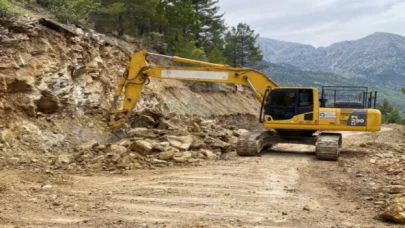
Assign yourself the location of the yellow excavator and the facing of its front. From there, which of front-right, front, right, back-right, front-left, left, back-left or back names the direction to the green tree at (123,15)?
front-right

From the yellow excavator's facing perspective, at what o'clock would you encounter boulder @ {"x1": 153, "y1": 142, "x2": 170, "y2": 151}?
The boulder is roughly at 11 o'clock from the yellow excavator.

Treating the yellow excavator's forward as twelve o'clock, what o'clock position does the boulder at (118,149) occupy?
The boulder is roughly at 11 o'clock from the yellow excavator.

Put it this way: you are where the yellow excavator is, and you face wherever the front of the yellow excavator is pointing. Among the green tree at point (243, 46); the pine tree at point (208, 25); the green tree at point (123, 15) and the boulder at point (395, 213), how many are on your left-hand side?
1

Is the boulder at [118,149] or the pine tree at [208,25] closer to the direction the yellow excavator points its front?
the boulder

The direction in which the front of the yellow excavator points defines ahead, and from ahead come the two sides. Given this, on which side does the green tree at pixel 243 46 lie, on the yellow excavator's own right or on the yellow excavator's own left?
on the yellow excavator's own right

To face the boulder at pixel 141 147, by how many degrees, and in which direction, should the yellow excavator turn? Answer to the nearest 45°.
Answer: approximately 45° to its left

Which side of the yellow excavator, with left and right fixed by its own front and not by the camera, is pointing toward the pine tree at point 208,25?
right

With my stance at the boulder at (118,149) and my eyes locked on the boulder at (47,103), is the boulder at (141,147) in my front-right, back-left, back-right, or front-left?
back-right

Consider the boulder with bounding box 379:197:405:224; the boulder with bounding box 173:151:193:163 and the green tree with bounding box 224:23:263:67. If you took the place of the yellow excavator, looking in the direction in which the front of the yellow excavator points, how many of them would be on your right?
1

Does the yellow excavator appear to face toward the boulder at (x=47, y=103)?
yes

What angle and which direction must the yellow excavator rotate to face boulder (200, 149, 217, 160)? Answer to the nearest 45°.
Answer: approximately 45° to its left

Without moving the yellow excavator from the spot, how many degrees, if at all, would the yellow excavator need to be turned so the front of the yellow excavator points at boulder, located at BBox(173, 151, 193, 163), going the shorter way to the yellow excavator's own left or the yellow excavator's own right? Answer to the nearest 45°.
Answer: approximately 45° to the yellow excavator's own left

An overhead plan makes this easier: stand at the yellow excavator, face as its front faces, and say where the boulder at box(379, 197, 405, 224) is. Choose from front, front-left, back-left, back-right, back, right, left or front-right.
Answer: left

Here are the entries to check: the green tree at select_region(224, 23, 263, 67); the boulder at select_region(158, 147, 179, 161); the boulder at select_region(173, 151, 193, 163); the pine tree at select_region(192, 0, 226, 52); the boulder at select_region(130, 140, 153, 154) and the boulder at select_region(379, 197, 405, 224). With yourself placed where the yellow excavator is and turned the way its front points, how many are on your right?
2

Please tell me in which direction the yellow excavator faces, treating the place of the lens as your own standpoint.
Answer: facing to the left of the viewer

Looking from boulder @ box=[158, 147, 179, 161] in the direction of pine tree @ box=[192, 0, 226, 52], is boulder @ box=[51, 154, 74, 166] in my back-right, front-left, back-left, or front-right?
back-left
